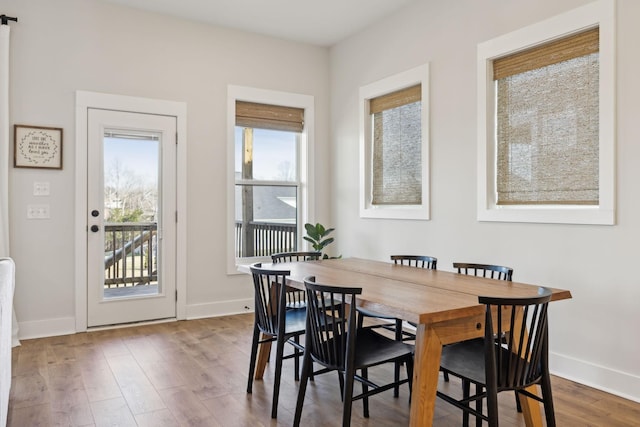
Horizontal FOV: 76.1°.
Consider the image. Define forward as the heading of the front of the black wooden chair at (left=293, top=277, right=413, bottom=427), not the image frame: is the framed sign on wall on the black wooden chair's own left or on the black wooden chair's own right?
on the black wooden chair's own left

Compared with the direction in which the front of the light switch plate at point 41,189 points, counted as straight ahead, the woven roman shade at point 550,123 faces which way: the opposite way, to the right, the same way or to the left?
to the right

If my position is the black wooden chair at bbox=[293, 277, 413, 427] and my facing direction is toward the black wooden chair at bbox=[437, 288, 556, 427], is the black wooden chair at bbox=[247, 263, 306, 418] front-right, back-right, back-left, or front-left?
back-left

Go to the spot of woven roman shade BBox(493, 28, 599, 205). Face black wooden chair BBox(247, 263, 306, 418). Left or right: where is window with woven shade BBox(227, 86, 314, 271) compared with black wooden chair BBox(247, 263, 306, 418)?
right

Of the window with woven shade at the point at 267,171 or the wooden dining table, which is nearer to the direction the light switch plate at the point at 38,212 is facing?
the wooden dining table

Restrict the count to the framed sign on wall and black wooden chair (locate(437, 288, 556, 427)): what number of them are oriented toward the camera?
1

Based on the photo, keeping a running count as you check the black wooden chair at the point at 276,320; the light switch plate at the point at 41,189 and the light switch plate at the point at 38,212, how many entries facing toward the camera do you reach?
2

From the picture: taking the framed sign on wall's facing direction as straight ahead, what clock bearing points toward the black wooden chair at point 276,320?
The black wooden chair is roughly at 11 o'clock from the framed sign on wall.

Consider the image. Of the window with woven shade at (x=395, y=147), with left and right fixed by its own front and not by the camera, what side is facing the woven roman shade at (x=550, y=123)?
left

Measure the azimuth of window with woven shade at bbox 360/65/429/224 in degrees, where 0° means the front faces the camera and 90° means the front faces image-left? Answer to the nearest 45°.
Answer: approximately 45°

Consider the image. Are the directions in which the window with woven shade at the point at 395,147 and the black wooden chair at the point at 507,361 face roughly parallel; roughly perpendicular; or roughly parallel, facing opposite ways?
roughly perpendicular

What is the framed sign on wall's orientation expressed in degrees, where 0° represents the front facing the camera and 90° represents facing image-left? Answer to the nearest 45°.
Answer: approximately 0°

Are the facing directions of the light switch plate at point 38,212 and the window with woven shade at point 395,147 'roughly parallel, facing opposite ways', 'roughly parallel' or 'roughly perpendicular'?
roughly perpendicular

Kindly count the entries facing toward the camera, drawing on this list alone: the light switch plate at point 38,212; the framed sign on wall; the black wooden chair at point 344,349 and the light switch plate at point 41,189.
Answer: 3

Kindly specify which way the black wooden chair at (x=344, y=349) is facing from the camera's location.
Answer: facing away from the viewer and to the right of the viewer
